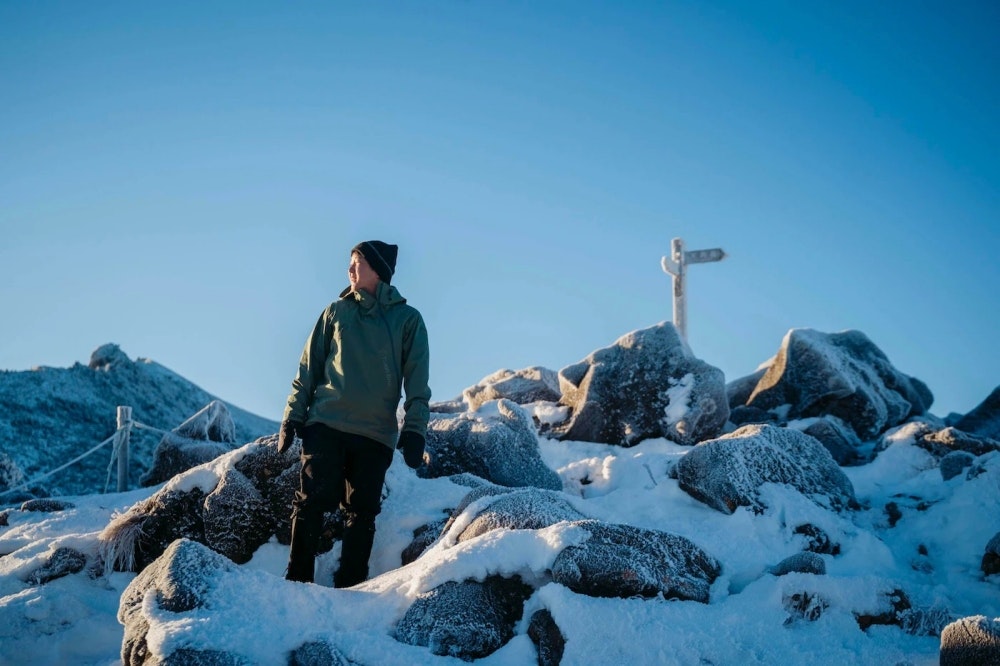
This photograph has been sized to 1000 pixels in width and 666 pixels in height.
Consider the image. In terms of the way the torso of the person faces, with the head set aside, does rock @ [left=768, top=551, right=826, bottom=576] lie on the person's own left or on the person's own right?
on the person's own left

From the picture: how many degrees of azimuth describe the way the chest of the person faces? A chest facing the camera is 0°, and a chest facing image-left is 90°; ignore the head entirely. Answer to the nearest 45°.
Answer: approximately 0°

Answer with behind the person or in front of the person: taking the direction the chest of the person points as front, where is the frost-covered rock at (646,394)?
behind

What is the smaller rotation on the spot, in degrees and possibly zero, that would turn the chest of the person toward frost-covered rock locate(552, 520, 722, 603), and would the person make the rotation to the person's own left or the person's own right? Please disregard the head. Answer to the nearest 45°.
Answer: approximately 45° to the person's own left

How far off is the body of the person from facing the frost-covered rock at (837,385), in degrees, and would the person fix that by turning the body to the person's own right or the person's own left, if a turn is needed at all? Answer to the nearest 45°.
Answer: approximately 135° to the person's own left

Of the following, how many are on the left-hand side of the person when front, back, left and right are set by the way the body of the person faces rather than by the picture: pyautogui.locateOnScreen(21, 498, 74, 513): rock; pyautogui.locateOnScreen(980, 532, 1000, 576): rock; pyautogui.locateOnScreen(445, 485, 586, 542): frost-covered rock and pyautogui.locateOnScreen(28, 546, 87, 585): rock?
2

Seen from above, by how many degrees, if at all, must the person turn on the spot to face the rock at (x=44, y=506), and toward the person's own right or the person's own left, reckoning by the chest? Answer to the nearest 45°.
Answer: approximately 135° to the person's own right

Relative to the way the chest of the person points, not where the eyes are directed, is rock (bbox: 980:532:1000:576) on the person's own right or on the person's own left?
on the person's own left

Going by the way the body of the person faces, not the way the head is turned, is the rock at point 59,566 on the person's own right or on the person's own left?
on the person's own right

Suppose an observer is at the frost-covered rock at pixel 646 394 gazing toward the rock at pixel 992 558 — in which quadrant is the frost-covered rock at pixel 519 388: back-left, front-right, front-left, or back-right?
back-right
